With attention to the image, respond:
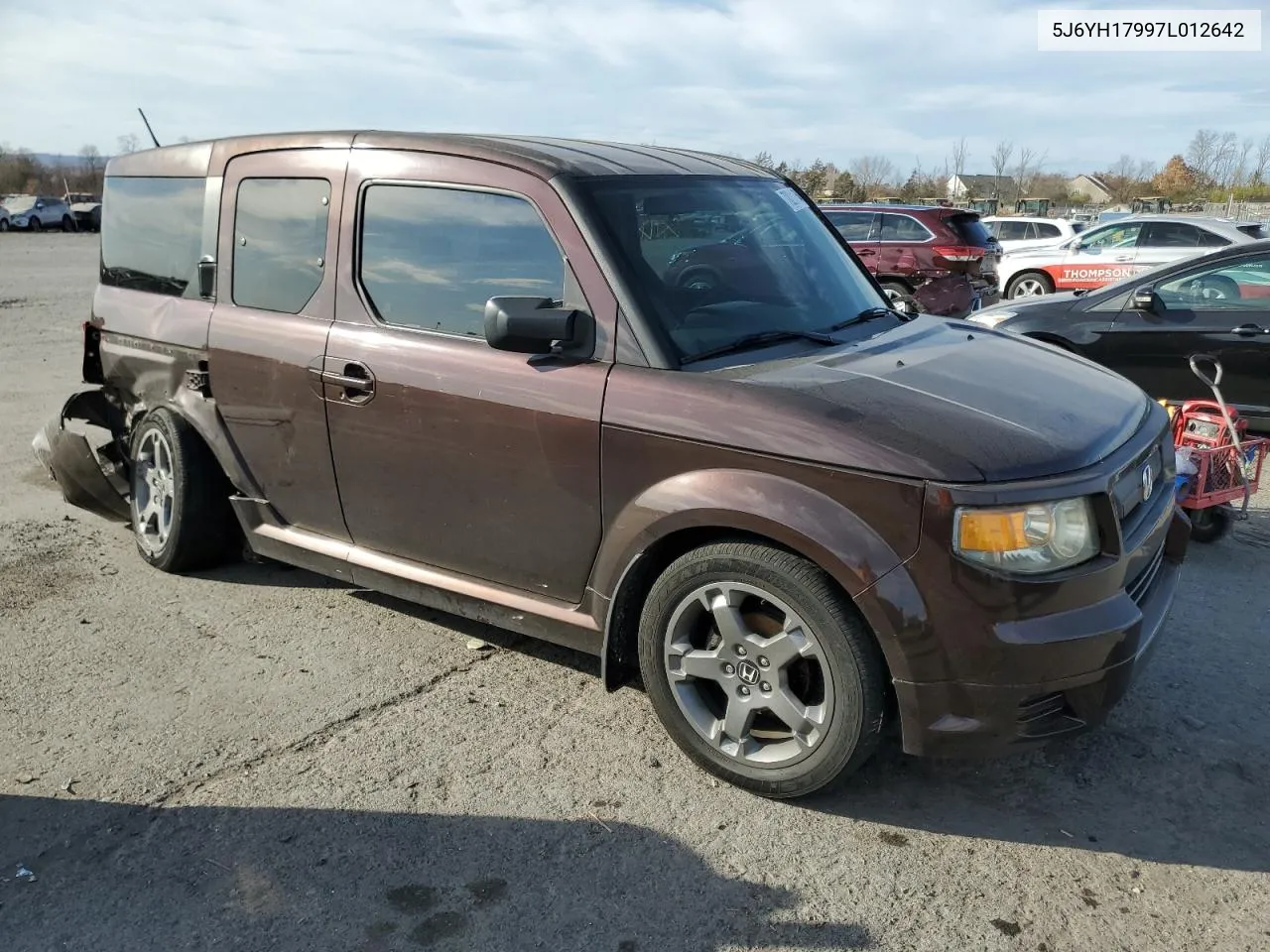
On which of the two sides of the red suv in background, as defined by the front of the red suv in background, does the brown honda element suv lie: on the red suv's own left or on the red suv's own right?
on the red suv's own left

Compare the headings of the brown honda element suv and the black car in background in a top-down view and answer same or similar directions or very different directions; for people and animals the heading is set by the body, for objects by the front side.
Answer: very different directions

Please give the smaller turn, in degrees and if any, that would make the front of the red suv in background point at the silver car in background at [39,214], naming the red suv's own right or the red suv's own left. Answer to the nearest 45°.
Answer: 0° — it already faces it

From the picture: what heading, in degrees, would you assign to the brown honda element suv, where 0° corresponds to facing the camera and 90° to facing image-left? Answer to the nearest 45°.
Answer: approximately 315°

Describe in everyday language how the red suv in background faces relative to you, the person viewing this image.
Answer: facing away from the viewer and to the left of the viewer

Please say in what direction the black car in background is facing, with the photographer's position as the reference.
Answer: facing to the left of the viewer

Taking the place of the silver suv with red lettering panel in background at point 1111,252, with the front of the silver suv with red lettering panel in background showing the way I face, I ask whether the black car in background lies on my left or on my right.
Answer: on my left

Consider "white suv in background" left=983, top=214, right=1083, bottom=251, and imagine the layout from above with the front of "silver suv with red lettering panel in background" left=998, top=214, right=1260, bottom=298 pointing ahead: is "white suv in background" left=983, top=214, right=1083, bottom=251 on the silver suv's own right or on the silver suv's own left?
on the silver suv's own right

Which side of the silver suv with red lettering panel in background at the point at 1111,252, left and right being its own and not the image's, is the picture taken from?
left

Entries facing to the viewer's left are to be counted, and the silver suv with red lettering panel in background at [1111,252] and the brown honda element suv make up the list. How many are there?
1

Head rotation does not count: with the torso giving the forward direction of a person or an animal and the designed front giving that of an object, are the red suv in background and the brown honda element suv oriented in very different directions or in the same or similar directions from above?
very different directions

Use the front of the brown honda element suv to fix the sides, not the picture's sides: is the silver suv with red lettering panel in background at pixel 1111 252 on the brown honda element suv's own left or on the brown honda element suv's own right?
on the brown honda element suv's own left

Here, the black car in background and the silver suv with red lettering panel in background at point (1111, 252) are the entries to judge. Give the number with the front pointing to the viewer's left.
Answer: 2
